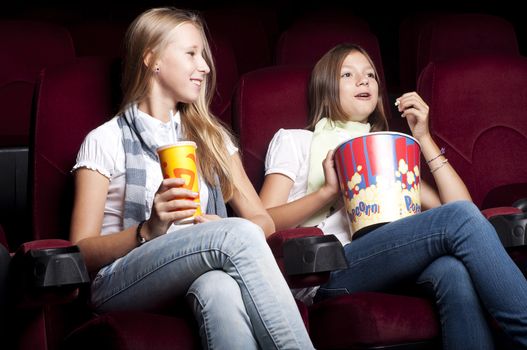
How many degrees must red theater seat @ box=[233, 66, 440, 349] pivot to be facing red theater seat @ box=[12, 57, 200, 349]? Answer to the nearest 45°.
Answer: approximately 135° to its right

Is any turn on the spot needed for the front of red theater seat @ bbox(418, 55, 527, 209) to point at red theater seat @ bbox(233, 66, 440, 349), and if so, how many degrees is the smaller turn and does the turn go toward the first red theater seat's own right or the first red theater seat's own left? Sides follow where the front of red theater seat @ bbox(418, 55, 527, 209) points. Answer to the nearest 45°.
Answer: approximately 45° to the first red theater seat's own right

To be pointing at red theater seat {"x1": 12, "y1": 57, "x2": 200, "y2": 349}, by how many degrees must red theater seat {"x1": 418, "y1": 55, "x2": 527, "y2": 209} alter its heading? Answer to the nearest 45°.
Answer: approximately 90° to its right

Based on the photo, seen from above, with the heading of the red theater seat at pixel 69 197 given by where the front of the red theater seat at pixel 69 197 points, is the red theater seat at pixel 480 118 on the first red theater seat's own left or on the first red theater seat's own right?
on the first red theater seat's own left

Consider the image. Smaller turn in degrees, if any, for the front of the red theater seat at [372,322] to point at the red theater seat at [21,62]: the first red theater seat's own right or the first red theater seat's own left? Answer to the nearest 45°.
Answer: approximately 180°

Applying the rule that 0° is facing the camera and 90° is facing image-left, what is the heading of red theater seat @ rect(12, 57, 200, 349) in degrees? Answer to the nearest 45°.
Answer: approximately 315°
